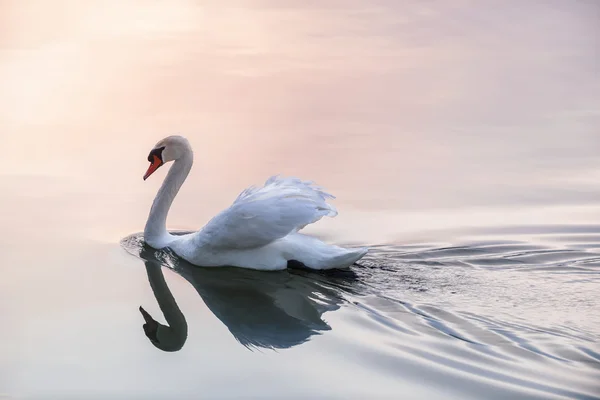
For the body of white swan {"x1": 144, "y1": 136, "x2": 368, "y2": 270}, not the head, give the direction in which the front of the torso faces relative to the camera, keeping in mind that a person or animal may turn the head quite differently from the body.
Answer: to the viewer's left
